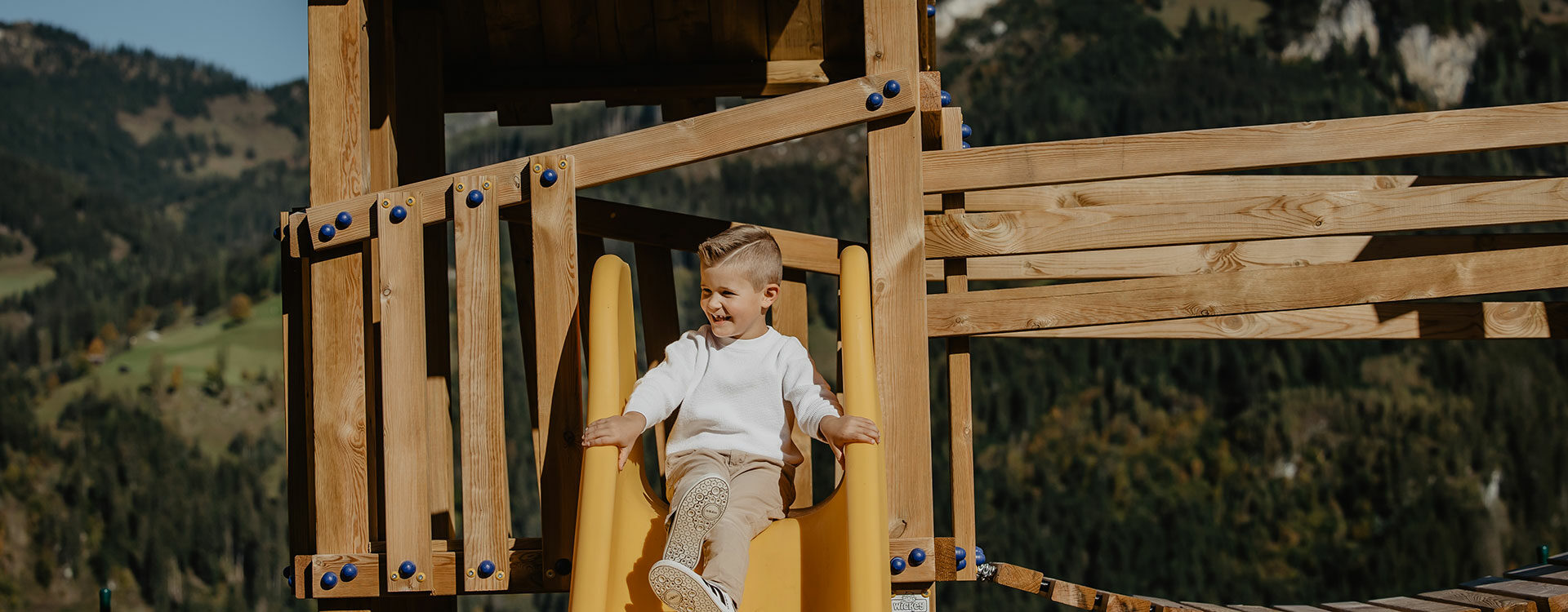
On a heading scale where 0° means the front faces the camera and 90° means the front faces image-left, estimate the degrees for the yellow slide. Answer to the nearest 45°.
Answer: approximately 0°
